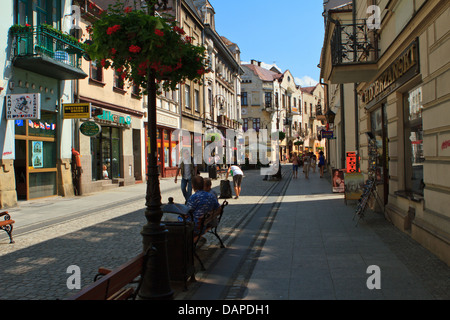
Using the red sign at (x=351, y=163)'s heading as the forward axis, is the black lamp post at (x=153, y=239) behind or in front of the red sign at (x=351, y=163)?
in front

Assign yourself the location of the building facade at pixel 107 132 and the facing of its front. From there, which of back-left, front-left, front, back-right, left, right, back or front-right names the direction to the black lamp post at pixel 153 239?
front-right

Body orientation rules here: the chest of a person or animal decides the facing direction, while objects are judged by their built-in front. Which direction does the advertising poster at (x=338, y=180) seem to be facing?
toward the camera

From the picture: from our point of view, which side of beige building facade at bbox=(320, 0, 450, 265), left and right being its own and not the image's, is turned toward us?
left

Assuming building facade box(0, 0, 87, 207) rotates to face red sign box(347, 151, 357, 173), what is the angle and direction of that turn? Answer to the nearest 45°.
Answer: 0° — it already faces it

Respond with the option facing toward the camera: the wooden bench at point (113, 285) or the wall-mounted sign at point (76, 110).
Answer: the wall-mounted sign

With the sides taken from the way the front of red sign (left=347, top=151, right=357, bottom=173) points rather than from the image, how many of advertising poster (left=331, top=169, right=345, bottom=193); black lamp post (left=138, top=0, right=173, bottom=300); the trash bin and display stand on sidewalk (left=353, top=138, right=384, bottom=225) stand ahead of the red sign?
3

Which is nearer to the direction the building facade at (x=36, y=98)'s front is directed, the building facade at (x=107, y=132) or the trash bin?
the trash bin

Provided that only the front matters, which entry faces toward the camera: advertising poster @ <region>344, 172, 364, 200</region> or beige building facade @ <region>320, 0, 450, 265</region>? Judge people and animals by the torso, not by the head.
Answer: the advertising poster

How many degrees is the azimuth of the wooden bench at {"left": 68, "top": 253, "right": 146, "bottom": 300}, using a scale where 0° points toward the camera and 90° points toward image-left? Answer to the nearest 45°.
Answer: approximately 135°

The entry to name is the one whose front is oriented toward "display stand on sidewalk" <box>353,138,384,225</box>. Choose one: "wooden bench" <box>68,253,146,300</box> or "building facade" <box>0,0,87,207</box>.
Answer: the building facade

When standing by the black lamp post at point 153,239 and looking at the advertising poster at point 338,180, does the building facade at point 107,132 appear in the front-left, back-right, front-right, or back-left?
front-left

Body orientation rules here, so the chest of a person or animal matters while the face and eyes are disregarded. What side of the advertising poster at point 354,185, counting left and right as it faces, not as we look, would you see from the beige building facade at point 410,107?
front

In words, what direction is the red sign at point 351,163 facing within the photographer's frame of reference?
facing the viewer

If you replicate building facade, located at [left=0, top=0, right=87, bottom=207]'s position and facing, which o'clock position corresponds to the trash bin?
The trash bin is roughly at 1 o'clock from the building facade.

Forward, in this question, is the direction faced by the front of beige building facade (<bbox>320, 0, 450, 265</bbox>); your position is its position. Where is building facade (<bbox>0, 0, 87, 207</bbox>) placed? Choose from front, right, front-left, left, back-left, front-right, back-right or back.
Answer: front
